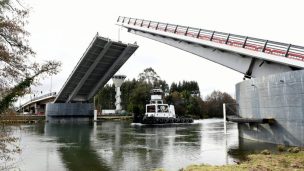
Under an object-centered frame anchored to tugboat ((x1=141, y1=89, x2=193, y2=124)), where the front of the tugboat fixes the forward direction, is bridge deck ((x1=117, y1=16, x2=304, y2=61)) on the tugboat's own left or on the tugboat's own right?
on the tugboat's own left

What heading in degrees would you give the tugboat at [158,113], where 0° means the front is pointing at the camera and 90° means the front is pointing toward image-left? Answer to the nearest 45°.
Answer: approximately 45°
